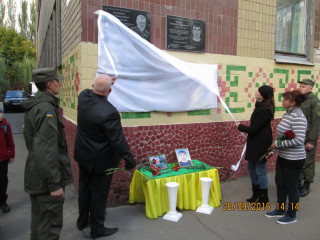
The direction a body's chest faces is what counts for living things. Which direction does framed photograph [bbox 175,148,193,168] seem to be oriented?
toward the camera

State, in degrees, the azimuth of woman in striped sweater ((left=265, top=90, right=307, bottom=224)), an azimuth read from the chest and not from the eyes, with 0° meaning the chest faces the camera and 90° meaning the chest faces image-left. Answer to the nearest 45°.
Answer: approximately 90°

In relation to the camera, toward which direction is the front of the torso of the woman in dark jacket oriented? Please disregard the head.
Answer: to the viewer's left

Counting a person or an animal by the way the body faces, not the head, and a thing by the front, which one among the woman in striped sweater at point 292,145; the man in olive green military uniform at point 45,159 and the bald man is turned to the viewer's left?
the woman in striped sweater

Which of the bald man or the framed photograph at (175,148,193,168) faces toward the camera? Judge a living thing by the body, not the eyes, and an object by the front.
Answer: the framed photograph

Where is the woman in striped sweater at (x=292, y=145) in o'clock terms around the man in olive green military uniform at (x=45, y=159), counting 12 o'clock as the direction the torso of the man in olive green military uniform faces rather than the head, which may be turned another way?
The woman in striped sweater is roughly at 12 o'clock from the man in olive green military uniform.

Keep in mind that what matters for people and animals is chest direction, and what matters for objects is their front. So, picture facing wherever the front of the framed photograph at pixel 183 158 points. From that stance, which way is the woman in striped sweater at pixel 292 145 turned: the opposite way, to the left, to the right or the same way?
to the right

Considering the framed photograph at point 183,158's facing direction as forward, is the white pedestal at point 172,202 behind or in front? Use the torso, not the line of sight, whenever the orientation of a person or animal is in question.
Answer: in front

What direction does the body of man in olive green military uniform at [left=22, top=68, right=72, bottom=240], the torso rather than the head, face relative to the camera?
to the viewer's right

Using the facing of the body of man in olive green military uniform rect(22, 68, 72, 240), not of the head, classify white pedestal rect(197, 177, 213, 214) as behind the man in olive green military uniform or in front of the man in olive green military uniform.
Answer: in front

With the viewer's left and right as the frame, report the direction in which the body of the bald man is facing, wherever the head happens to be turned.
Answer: facing away from the viewer and to the right of the viewer

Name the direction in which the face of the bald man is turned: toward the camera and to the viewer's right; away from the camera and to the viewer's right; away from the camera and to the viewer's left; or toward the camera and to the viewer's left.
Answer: away from the camera and to the viewer's right

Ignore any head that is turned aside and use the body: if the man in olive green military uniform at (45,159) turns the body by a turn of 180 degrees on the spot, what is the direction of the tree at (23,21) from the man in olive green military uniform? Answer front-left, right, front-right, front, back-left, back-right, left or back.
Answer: right

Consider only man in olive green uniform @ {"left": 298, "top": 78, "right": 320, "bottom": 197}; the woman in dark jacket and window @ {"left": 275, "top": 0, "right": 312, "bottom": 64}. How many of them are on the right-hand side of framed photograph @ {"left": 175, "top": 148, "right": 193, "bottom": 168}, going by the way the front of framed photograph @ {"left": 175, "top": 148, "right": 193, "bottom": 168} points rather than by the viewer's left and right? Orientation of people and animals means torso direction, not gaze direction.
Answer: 0

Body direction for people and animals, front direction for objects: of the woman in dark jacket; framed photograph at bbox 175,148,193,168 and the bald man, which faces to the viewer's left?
the woman in dark jacket

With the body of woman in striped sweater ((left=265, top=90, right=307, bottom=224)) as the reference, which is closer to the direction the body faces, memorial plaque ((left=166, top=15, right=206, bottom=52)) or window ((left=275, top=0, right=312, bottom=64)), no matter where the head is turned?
the memorial plaque
